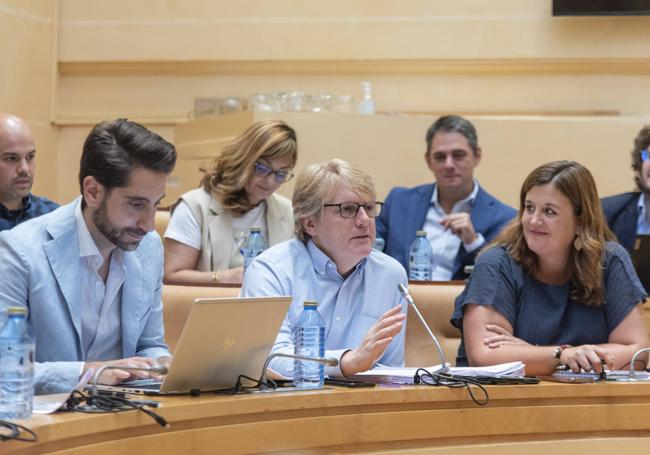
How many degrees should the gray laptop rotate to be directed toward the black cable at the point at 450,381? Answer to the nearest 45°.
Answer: approximately 135° to its right

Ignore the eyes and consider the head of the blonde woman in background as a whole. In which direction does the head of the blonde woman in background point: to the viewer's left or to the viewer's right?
to the viewer's right

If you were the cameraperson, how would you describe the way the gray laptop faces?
facing away from the viewer and to the left of the viewer

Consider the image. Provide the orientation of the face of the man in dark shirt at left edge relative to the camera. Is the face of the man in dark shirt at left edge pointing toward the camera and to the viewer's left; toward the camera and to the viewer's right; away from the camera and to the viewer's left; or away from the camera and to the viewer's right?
toward the camera and to the viewer's right

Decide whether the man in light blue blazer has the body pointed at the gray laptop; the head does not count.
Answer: yes

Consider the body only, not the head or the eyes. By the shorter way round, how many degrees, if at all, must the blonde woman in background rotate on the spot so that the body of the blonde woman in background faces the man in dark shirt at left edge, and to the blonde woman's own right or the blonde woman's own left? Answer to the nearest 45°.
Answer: approximately 135° to the blonde woman's own right
